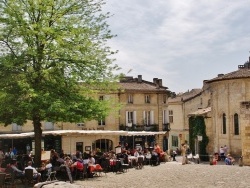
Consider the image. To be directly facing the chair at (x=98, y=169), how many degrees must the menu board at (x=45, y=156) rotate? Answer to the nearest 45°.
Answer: approximately 45° to its left

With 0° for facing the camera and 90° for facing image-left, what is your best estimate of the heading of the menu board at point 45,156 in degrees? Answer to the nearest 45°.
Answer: approximately 0°

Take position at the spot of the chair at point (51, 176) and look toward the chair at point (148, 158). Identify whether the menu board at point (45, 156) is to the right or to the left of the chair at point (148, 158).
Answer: left

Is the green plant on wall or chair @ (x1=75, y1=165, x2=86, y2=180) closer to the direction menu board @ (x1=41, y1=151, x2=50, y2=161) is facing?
the chair
